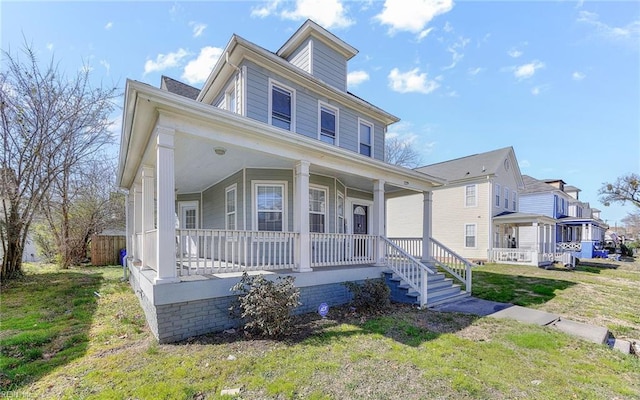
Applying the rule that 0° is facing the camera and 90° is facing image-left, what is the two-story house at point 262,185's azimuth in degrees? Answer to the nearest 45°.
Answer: approximately 315°
